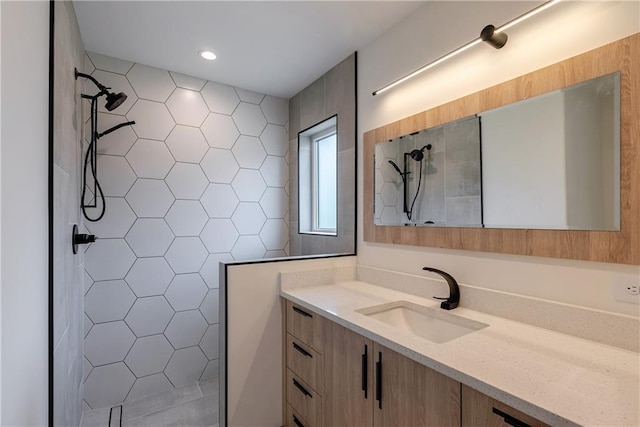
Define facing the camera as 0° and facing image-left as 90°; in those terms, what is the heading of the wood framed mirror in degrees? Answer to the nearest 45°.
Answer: approximately 45°

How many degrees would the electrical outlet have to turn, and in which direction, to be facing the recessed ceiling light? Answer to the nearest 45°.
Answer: approximately 90° to its right

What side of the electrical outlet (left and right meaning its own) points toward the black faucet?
right

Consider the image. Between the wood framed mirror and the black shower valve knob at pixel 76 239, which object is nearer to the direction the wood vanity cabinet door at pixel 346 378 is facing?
the black shower valve knob

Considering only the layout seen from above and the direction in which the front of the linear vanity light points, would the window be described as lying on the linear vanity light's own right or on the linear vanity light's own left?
on the linear vanity light's own right

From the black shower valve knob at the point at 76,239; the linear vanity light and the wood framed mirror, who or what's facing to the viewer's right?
the black shower valve knob

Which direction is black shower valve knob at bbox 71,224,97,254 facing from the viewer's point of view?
to the viewer's right

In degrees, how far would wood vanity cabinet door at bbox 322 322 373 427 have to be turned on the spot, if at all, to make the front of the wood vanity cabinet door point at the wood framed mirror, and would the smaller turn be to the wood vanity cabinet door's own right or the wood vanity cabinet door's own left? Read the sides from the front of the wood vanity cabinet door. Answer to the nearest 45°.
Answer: approximately 135° to the wood vanity cabinet door's own left
